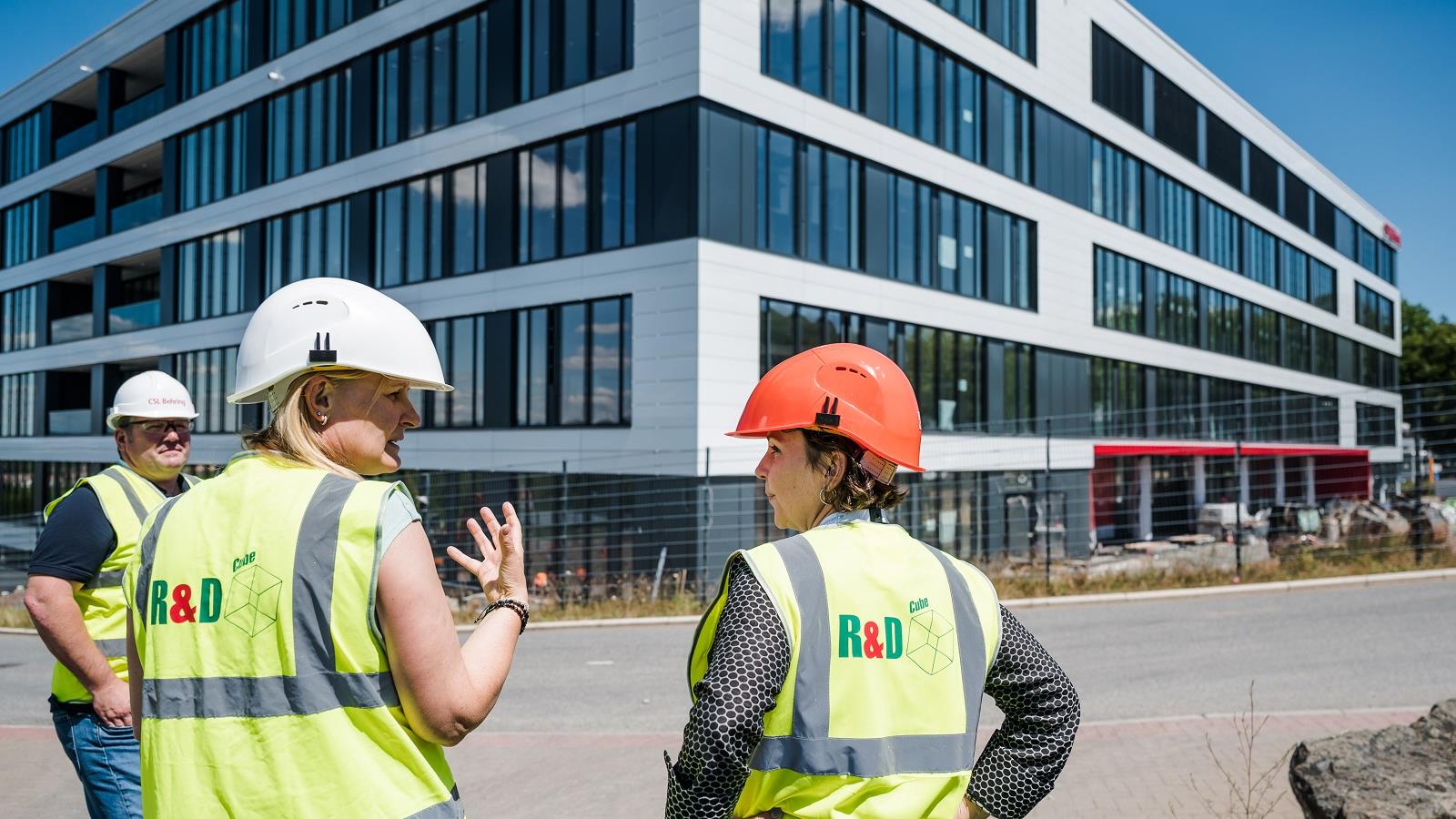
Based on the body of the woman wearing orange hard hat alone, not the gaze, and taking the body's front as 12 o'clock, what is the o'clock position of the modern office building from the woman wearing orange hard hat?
The modern office building is roughly at 1 o'clock from the woman wearing orange hard hat.

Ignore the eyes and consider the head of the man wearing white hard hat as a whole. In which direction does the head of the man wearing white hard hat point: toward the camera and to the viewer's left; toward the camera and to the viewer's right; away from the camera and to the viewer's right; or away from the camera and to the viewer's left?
toward the camera and to the viewer's right

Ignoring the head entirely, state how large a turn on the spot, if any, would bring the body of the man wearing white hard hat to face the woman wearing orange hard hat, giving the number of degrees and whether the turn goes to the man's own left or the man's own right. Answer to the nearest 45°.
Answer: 0° — they already face them

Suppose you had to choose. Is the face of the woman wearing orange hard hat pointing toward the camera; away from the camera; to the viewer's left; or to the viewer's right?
to the viewer's left

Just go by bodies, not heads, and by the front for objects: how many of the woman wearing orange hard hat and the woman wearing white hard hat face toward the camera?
0

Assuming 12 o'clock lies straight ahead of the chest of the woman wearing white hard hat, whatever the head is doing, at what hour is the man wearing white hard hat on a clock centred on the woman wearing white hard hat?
The man wearing white hard hat is roughly at 10 o'clock from the woman wearing white hard hat.

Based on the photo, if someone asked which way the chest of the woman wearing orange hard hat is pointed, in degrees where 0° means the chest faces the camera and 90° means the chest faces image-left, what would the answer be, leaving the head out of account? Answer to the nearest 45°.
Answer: approximately 135°

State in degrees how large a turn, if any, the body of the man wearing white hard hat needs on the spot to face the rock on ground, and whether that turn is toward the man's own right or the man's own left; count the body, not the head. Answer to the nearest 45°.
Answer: approximately 45° to the man's own left
